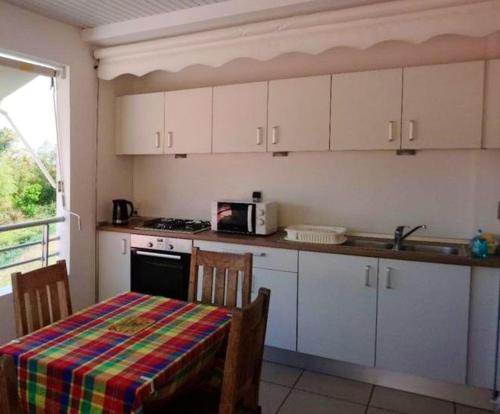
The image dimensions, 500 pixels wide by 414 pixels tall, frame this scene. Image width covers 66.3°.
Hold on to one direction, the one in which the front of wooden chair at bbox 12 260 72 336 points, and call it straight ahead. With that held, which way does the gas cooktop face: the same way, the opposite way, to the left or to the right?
to the right

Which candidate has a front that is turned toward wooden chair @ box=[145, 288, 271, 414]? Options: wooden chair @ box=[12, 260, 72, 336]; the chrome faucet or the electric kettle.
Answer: wooden chair @ box=[12, 260, 72, 336]

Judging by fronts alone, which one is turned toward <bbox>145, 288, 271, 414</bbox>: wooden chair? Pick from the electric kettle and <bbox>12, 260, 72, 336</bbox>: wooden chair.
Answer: <bbox>12, 260, 72, 336</bbox>: wooden chair

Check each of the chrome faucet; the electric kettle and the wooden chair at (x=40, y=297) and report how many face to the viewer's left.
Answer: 1

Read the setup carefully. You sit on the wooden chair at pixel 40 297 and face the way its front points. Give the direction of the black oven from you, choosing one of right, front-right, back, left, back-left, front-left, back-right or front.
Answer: left

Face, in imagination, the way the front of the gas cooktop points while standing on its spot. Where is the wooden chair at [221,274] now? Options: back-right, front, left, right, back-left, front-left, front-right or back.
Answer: front-left

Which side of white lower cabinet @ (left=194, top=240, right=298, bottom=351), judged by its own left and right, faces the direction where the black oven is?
right

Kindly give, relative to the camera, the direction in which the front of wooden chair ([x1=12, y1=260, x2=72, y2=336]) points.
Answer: facing the viewer and to the right of the viewer

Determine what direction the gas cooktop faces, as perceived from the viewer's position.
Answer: facing the viewer and to the left of the viewer

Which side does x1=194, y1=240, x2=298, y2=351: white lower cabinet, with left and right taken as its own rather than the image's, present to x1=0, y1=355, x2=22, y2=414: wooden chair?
front

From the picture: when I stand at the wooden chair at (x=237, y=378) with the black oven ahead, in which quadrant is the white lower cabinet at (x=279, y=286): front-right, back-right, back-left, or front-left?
front-right

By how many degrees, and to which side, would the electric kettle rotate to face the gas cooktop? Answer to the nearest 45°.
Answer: approximately 135° to its left
